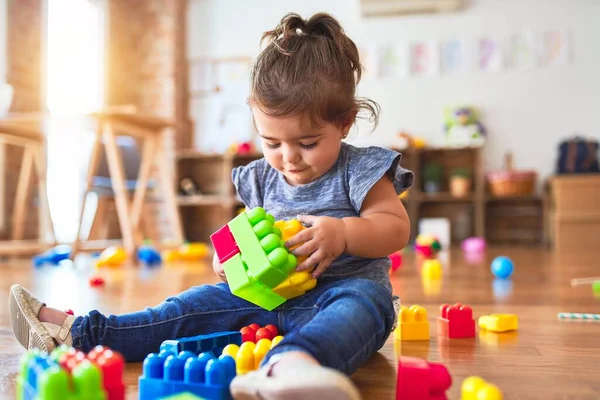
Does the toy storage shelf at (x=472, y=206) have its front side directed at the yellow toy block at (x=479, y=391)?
yes

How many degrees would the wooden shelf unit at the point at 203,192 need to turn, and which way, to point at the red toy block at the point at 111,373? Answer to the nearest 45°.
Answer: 0° — it already faces it

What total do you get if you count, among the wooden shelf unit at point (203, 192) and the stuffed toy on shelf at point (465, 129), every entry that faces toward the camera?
2

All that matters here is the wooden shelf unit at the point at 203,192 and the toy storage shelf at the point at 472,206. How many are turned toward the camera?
2

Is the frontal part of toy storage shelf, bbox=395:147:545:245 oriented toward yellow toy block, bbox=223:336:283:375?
yes

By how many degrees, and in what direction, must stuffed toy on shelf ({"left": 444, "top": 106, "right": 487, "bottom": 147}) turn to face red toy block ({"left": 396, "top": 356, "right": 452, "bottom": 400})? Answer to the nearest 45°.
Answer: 0° — it already faces it

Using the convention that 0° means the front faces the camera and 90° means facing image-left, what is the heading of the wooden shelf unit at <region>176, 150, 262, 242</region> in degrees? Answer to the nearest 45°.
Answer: approximately 0°

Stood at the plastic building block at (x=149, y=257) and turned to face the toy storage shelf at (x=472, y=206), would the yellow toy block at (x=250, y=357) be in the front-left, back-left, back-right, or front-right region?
back-right

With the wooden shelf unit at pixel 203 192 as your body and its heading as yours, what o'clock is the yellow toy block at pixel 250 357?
The yellow toy block is roughly at 12 o'clock from the wooden shelf unit.

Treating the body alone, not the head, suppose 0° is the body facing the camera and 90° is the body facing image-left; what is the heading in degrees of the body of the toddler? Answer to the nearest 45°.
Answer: approximately 45°
